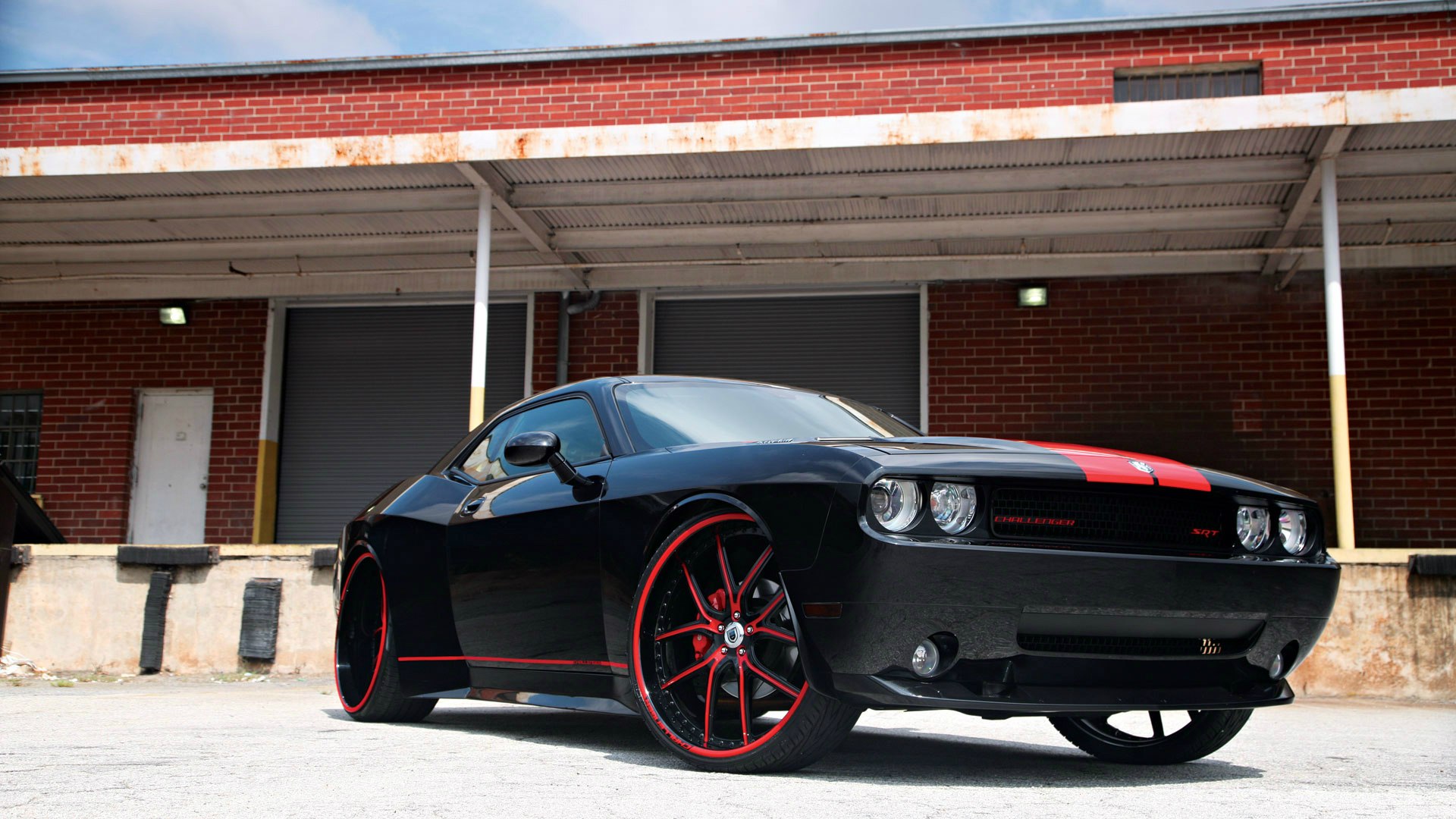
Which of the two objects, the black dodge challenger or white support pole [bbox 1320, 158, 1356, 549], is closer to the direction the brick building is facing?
the black dodge challenger

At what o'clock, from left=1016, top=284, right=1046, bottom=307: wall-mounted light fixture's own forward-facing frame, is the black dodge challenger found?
The black dodge challenger is roughly at 12 o'clock from the wall-mounted light fixture.

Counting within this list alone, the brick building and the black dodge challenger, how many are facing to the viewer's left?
0

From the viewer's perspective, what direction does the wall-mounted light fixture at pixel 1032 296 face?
toward the camera

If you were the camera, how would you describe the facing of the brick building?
facing the viewer

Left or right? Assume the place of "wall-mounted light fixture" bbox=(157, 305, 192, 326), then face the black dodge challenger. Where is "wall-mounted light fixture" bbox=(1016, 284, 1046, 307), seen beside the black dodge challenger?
left

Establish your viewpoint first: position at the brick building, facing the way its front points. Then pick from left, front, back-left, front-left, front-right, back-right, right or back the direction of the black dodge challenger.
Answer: front

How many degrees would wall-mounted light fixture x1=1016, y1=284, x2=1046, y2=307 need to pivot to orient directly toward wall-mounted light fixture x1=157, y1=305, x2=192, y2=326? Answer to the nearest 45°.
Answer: approximately 90° to its right

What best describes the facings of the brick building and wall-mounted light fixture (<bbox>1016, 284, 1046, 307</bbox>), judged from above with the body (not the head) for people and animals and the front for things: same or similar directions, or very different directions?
same or similar directions

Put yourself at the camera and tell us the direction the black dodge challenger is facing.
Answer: facing the viewer and to the right of the viewer

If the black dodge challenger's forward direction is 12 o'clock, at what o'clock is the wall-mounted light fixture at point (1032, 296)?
The wall-mounted light fixture is roughly at 8 o'clock from the black dodge challenger.
